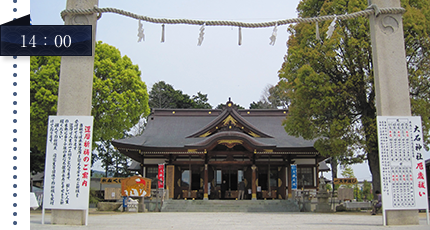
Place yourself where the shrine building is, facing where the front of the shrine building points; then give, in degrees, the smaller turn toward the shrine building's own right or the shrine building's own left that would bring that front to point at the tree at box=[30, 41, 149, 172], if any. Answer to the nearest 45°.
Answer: approximately 45° to the shrine building's own right

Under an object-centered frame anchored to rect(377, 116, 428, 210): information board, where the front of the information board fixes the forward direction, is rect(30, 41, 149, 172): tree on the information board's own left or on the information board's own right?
on the information board's own right

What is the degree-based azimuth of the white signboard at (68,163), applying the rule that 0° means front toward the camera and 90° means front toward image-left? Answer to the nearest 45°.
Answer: approximately 0°

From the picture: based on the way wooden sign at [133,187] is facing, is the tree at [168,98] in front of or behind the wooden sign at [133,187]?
behind

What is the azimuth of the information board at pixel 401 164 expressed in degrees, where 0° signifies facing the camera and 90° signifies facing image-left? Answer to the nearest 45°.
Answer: approximately 0°
